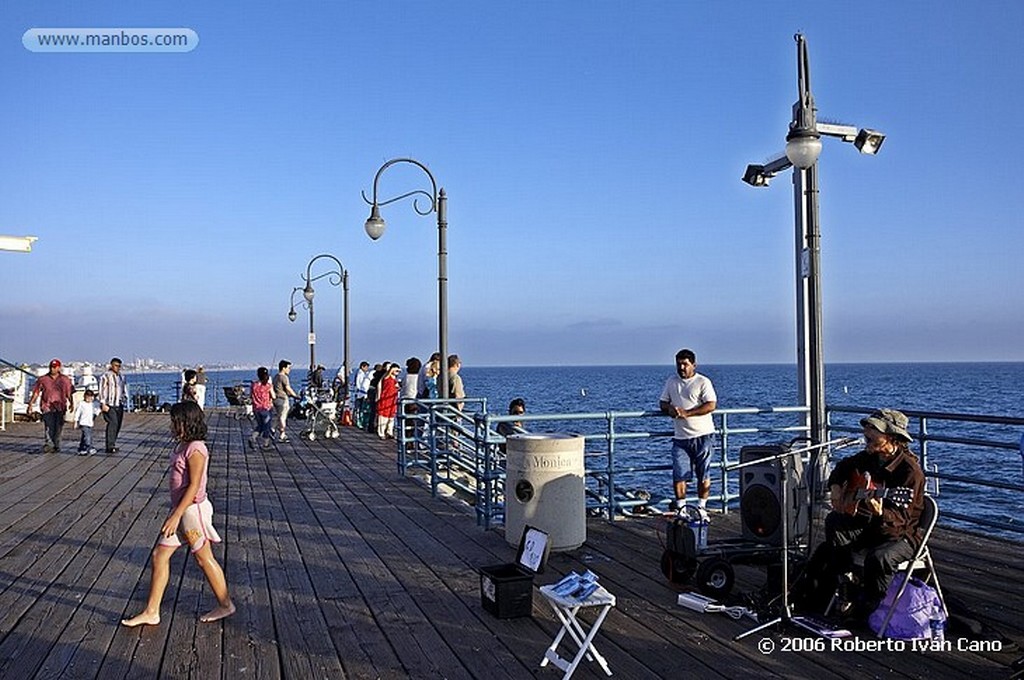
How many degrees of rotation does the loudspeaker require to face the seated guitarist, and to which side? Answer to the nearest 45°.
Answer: approximately 90° to its left

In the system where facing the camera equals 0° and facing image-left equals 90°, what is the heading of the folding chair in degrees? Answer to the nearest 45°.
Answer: approximately 45°

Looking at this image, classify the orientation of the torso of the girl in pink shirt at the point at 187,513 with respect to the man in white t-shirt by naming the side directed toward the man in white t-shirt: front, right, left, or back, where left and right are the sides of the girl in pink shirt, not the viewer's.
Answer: back

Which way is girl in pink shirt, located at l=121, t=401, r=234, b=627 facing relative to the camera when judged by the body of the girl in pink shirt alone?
to the viewer's left

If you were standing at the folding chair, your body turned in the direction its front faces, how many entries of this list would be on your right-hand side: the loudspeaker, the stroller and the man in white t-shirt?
3

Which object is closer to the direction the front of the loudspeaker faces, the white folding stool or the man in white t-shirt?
the white folding stool

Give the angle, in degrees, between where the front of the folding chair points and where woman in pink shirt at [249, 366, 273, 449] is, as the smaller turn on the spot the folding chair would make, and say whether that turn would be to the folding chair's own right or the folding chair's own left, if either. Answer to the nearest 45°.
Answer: approximately 90° to the folding chair's own right

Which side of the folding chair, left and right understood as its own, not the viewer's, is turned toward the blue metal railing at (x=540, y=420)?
right

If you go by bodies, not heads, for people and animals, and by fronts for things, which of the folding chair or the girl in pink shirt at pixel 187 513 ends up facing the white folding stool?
the folding chair
